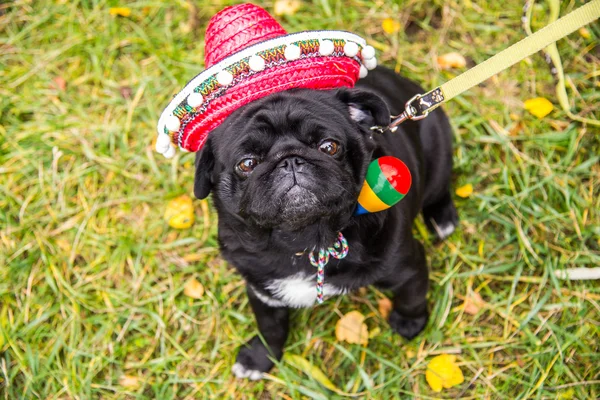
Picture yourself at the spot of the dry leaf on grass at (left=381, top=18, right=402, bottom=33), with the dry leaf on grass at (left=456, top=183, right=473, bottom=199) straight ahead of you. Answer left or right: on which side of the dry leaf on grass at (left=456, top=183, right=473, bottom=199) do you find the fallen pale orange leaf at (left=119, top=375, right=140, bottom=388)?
right

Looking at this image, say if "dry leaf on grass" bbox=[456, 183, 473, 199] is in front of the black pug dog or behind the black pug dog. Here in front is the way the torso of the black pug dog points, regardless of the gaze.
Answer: behind

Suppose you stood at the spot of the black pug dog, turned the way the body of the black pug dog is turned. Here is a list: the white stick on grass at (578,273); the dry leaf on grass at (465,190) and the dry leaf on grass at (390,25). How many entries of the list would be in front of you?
0

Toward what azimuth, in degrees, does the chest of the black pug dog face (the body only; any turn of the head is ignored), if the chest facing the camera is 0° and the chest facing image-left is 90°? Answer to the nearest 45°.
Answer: approximately 45°

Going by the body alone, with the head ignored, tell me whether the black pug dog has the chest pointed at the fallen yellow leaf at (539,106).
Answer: no

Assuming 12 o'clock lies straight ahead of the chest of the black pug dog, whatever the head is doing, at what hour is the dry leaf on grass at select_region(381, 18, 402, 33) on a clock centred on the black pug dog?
The dry leaf on grass is roughly at 5 o'clock from the black pug dog.

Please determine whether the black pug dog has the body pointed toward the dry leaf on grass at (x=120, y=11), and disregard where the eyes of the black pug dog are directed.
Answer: no

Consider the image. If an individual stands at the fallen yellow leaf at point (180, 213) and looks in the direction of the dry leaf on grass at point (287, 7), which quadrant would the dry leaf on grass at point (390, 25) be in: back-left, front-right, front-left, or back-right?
front-right

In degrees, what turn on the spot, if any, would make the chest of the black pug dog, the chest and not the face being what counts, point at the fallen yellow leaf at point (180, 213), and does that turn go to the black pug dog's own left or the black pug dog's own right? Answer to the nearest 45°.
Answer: approximately 90° to the black pug dog's own right

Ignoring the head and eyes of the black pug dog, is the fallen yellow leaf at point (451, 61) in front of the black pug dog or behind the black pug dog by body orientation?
behind
